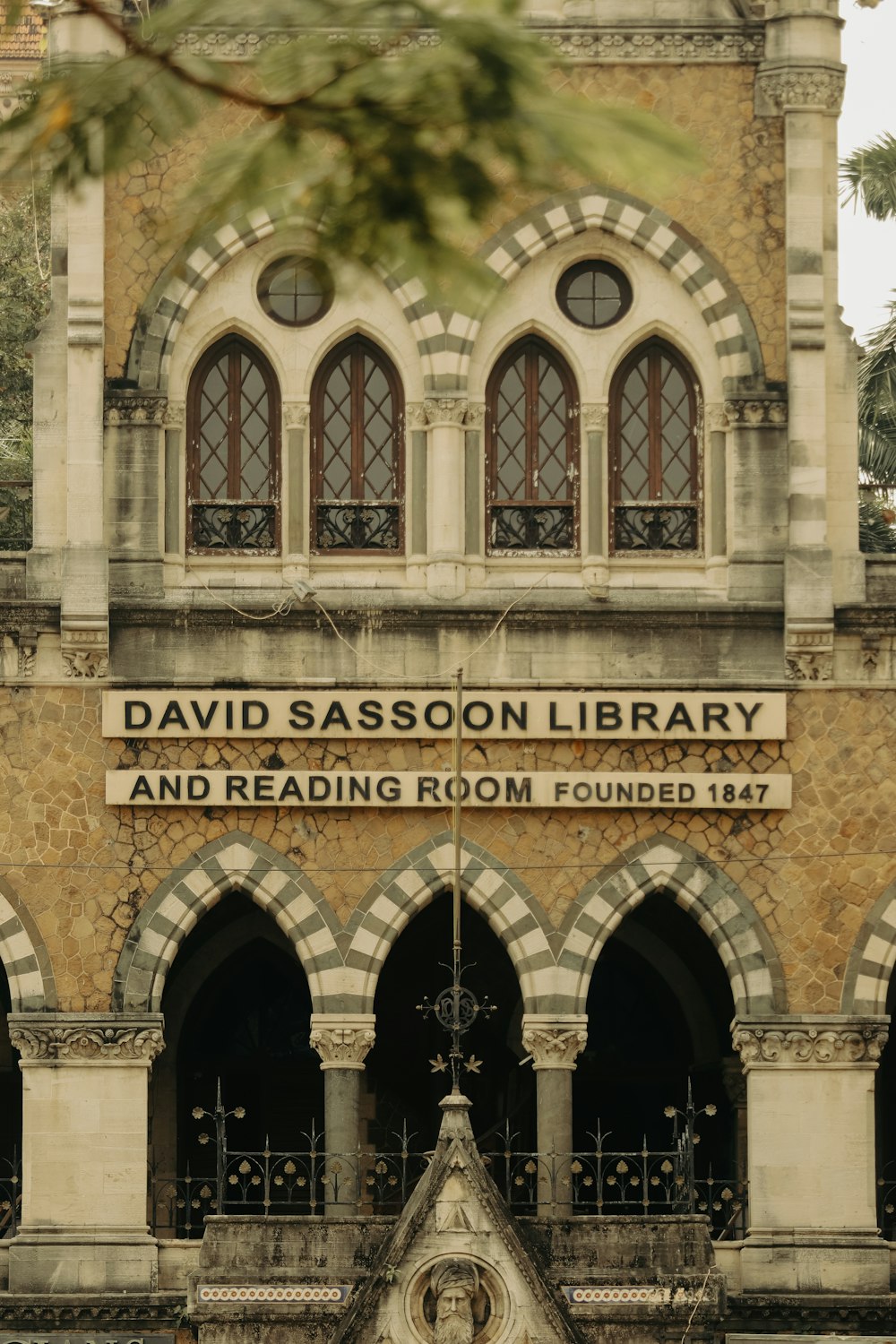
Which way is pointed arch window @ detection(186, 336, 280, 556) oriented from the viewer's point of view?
toward the camera

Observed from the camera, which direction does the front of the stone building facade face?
facing the viewer
